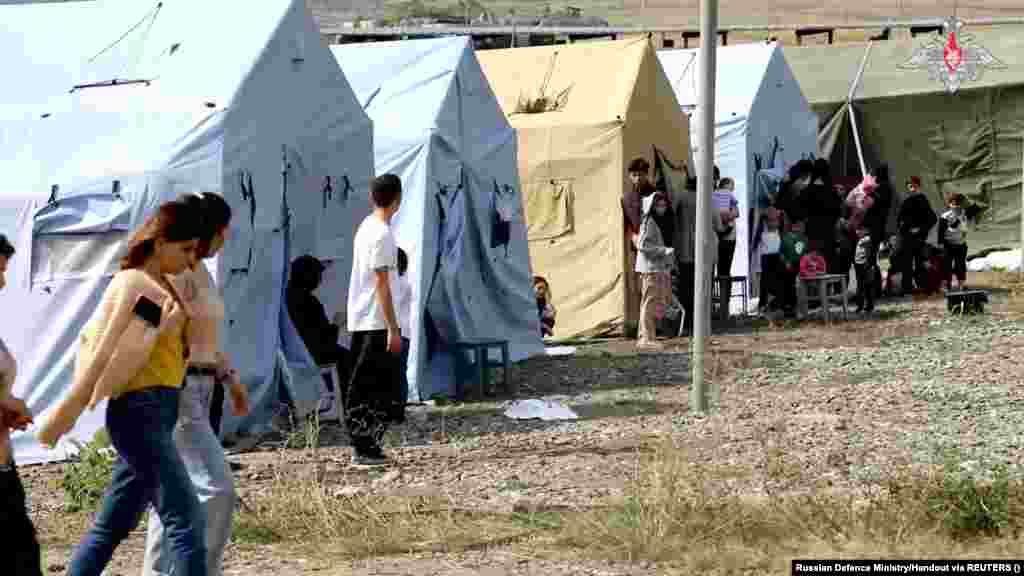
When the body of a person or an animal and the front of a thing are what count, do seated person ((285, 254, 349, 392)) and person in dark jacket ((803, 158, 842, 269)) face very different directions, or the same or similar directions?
very different directions

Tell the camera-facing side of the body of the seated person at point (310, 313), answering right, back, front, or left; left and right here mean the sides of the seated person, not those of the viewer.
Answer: right

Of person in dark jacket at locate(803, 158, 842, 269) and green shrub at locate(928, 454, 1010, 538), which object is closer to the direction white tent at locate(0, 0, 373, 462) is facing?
the green shrub

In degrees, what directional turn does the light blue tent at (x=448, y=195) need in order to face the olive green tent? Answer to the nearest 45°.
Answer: approximately 90° to its left

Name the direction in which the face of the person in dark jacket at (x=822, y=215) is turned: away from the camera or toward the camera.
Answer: away from the camera

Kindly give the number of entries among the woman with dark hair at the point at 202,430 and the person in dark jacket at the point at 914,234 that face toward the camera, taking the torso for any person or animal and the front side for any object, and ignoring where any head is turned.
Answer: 1

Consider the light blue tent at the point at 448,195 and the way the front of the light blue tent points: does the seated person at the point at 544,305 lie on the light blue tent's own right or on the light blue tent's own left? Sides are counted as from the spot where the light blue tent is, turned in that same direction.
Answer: on the light blue tent's own left

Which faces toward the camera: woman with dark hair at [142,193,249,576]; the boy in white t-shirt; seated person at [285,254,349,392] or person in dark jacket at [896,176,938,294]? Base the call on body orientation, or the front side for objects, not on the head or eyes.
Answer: the person in dark jacket
